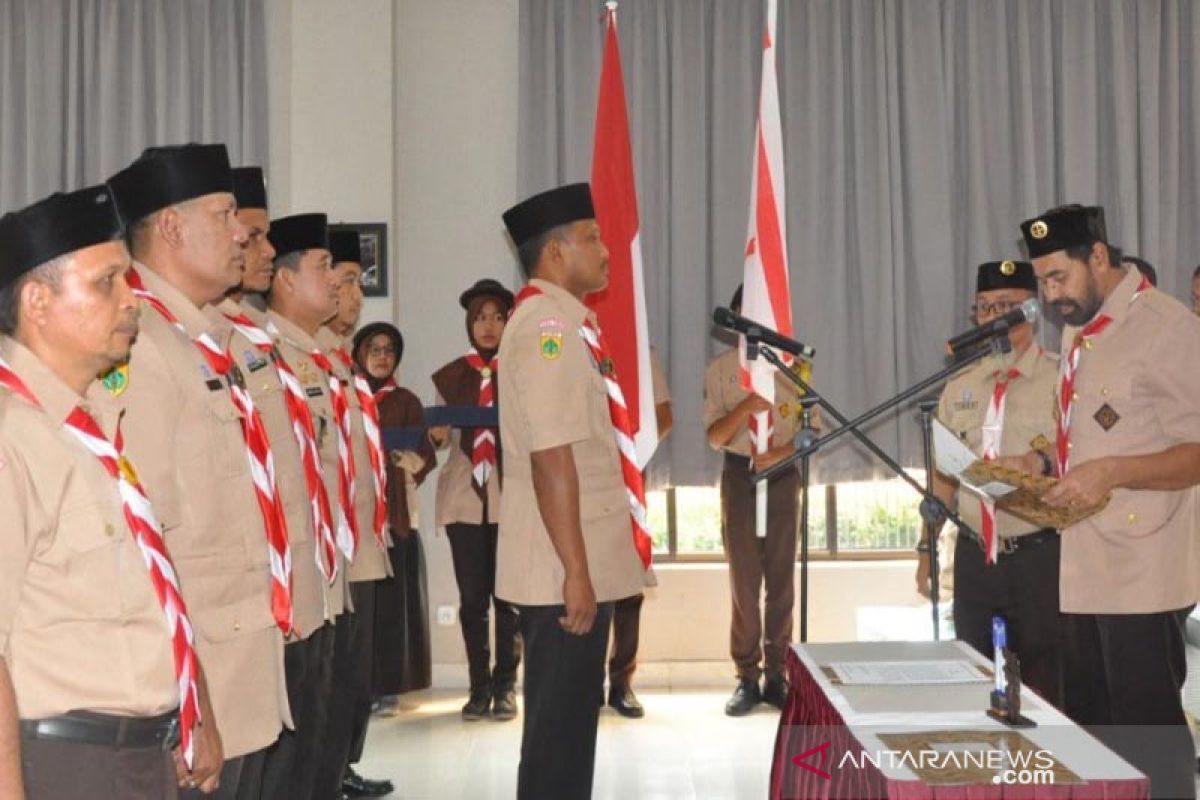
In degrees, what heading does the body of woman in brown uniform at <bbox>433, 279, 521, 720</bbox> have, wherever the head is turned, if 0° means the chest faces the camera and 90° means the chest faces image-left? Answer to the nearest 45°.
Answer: approximately 0°

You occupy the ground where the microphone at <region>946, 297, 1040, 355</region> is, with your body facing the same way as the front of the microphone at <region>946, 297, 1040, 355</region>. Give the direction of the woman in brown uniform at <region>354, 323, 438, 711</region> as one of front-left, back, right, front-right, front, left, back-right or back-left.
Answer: back-left

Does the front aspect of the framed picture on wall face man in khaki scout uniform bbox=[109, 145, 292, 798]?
yes

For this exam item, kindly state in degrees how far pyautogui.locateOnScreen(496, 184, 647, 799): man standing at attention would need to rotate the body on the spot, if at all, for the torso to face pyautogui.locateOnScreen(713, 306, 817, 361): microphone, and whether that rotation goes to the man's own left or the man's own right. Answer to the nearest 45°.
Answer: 0° — they already face it

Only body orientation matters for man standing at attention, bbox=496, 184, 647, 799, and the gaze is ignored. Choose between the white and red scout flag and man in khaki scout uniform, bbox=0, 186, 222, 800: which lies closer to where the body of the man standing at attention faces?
the white and red scout flag

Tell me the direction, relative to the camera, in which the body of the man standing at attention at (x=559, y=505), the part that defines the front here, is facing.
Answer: to the viewer's right

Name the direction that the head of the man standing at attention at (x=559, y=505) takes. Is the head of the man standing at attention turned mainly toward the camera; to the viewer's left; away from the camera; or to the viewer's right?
to the viewer's right

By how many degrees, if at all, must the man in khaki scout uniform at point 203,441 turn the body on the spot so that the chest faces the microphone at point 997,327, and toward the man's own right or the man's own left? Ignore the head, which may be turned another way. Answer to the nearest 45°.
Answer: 0° — they already face it

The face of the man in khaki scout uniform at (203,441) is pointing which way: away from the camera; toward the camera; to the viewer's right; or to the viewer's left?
to the viewer's right

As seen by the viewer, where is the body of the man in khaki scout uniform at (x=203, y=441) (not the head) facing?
to the viewer's right
